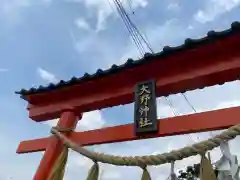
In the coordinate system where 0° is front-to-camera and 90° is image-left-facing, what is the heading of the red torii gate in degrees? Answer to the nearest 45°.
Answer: approximately 45°
